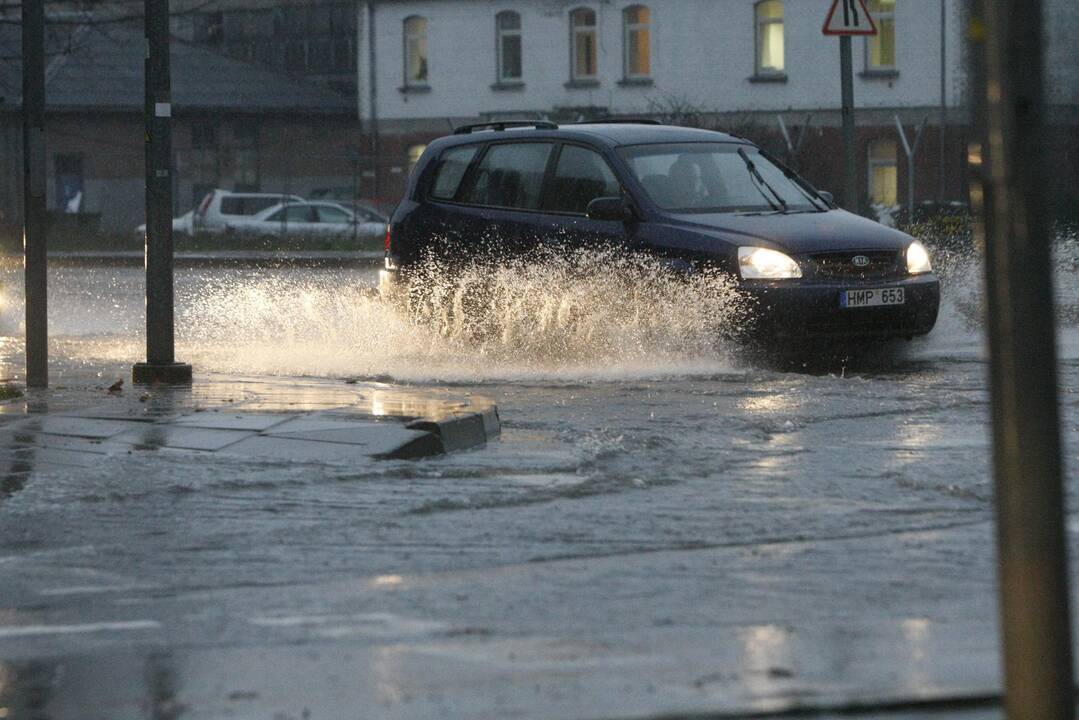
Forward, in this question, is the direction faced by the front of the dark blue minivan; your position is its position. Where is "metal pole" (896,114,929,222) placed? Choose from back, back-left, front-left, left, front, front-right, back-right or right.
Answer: back-left

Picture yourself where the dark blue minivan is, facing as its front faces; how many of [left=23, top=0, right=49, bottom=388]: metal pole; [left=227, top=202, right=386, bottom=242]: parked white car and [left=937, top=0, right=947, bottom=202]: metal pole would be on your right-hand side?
1

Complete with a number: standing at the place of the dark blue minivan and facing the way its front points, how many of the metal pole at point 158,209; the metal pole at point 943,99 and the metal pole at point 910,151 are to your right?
1

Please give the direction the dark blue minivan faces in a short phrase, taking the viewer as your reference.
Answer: facing the viewer and to the right of the viewer

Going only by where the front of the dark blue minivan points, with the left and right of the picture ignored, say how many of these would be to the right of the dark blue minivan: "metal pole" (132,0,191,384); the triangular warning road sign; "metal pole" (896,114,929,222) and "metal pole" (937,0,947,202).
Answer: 1

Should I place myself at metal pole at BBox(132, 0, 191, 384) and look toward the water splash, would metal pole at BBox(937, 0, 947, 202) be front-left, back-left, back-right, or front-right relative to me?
front-left

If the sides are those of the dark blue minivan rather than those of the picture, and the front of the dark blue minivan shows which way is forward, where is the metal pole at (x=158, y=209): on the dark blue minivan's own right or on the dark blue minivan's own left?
on the dark blue minivan's own right

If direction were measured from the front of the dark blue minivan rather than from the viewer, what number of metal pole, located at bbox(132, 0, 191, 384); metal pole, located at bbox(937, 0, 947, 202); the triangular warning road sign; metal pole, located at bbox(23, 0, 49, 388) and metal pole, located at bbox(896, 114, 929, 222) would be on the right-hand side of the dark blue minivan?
2

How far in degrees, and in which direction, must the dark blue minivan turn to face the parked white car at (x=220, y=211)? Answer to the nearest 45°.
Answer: approximately 135° to its left

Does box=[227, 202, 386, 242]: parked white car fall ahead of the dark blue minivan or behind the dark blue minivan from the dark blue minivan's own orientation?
behind

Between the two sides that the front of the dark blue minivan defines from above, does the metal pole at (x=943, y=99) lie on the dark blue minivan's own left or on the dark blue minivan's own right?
on the dark blue minivan's own left
